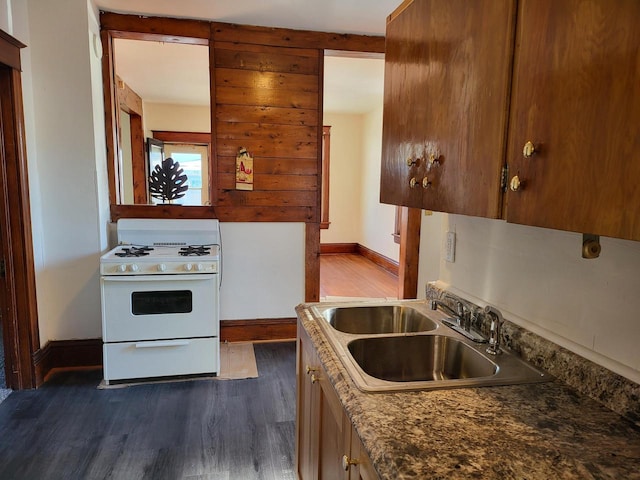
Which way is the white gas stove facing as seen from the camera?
toward the camera

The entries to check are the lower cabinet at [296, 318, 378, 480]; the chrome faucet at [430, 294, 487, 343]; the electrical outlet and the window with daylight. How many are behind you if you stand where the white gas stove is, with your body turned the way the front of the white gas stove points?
1

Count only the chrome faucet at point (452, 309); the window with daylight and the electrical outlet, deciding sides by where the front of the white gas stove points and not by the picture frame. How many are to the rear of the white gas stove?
1

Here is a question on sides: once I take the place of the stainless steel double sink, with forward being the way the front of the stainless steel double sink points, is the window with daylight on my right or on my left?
on my right

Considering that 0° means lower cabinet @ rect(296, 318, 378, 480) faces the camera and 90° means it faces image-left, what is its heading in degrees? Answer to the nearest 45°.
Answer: approximately 90°

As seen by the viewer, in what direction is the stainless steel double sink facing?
to the viewer's left

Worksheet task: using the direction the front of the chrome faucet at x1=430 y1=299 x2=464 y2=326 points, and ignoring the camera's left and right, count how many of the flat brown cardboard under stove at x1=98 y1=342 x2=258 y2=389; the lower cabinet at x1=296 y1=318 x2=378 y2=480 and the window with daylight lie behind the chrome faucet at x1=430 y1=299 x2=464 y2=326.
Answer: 0

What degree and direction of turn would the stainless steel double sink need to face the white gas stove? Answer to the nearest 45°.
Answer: approximately 45° to its right

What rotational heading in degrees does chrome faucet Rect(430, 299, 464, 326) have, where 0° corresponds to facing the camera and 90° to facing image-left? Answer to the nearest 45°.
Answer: approximately 90°

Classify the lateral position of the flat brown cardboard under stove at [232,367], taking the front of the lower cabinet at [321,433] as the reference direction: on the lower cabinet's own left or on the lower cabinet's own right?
on the lower cabinet's own right

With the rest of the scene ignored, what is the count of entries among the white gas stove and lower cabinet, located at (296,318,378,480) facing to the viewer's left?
1

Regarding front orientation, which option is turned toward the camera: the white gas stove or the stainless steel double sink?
the white gas stove

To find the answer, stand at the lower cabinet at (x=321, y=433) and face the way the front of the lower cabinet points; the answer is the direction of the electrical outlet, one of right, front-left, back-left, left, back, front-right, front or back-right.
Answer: back-right
